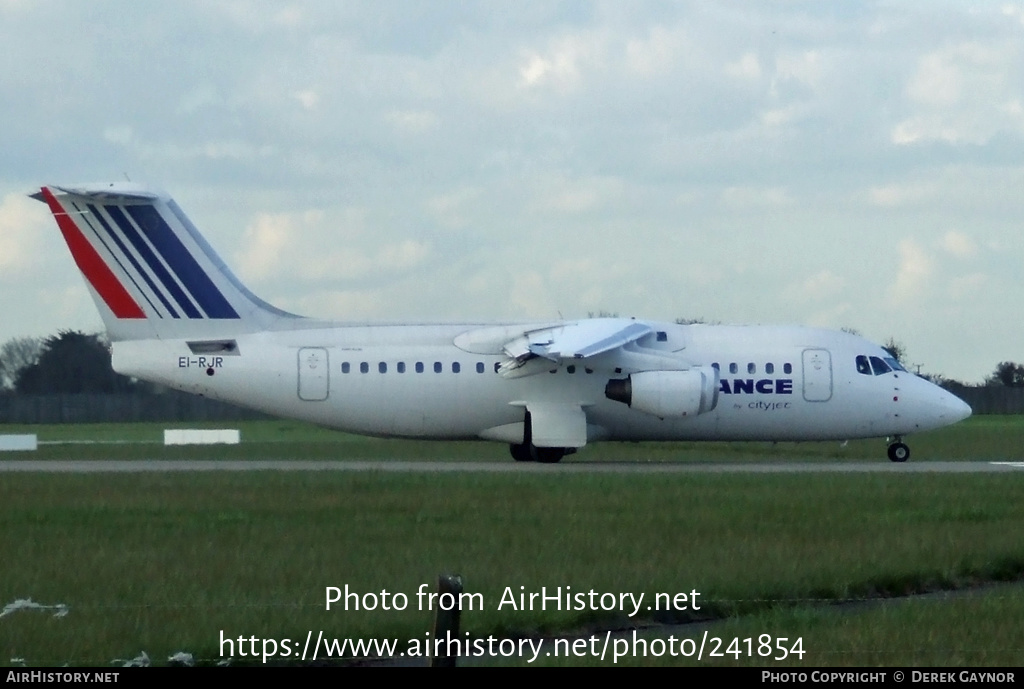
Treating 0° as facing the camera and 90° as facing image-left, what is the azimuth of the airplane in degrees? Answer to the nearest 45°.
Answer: approximately 270°
